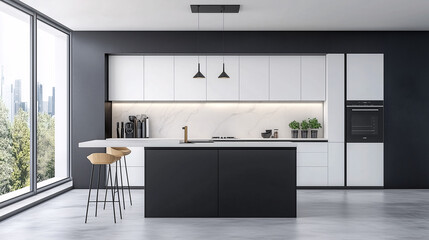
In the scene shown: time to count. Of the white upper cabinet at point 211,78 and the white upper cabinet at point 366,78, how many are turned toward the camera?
2

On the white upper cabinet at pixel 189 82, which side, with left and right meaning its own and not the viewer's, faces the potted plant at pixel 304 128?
left

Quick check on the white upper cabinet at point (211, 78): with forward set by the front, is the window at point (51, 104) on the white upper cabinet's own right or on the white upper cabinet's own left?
on the white upper cabinet's own right

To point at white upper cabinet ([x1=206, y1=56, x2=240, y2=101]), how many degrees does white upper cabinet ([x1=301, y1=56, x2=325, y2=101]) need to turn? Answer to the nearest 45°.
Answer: approximately 90° to its right

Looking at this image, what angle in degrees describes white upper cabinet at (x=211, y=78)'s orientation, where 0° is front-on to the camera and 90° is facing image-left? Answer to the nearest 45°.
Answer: approximately 0°

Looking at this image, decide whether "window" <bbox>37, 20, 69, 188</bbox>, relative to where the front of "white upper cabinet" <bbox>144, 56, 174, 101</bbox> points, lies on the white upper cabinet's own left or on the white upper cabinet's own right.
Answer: on the white upper cabinet's own right

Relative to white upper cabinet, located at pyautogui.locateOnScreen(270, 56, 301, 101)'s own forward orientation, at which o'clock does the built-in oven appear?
The built-in oven is roughly at 9 o'clock from the white upper cabinet.

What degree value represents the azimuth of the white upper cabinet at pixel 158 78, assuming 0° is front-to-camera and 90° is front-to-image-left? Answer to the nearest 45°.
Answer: approximately 0°
